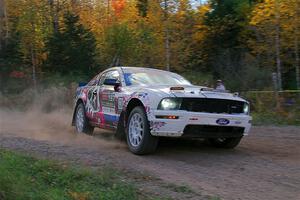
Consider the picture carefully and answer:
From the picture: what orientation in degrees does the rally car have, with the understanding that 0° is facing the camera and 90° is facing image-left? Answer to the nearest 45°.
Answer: approximately 315°

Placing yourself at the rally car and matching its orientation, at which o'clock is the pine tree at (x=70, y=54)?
The pine tree is roughly at 7 o'clock from the rally car.
